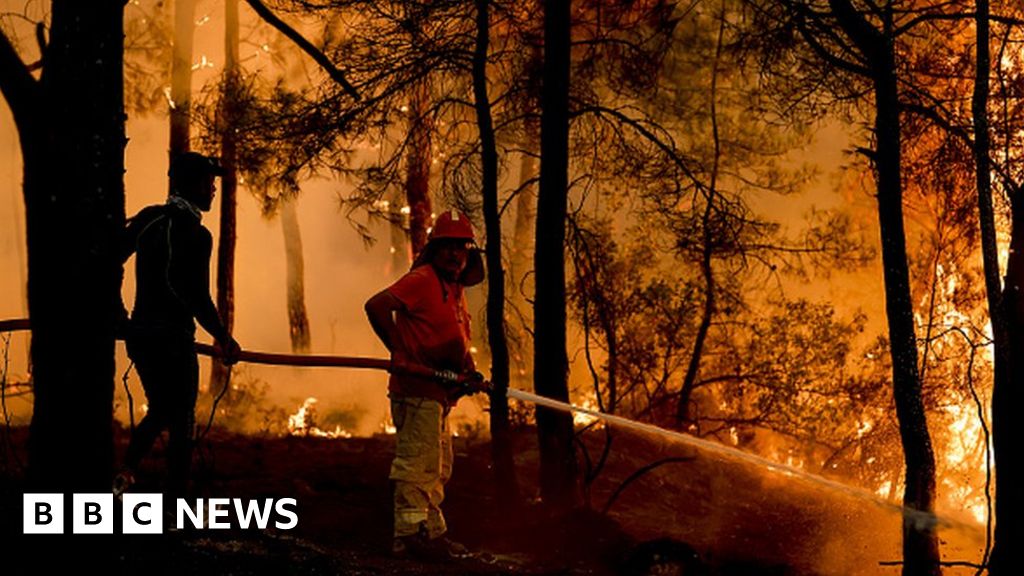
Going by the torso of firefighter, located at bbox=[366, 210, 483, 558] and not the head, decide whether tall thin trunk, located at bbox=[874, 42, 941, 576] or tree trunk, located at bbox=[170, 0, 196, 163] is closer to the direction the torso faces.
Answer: the tall thin trunk

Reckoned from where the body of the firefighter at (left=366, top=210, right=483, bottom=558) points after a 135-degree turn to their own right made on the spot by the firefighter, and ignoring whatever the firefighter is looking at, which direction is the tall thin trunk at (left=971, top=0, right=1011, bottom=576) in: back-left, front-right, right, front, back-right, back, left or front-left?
back

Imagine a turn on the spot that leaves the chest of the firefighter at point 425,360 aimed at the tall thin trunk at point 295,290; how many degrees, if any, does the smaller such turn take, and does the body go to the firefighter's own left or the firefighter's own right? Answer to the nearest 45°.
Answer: approximately 135° to the firefighter's own left

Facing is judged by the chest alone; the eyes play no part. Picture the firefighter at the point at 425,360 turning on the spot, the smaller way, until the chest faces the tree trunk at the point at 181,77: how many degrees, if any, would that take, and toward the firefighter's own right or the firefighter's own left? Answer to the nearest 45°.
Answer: approximately 135° to the firefighter's own left

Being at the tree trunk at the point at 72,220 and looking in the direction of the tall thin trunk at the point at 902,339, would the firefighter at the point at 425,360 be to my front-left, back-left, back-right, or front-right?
front-left

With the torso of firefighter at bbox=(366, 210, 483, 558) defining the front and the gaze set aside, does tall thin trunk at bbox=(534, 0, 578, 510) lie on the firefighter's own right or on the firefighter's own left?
on the firefighter's own left

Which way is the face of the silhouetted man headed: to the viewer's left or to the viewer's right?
to the viewer's right

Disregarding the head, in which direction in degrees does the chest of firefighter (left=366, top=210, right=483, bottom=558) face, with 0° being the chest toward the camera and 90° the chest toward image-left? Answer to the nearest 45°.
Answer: approximately 315°

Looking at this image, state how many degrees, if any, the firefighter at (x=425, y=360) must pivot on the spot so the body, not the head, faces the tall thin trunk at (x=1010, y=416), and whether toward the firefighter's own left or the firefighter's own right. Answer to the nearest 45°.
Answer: approximately 45° to the firefighter's own left

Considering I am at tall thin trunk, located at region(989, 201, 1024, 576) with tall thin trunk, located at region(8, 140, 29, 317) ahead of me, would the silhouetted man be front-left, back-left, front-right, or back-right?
front-left

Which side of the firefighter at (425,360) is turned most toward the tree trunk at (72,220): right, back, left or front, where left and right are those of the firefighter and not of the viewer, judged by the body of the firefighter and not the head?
right
